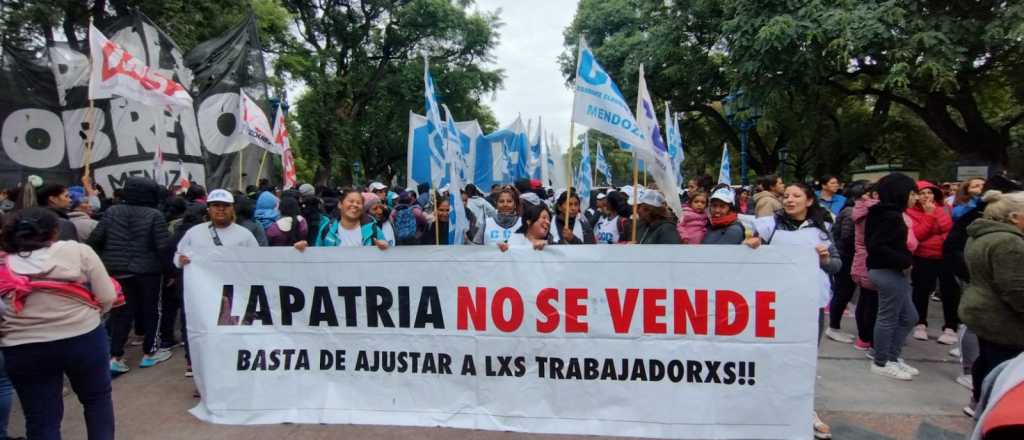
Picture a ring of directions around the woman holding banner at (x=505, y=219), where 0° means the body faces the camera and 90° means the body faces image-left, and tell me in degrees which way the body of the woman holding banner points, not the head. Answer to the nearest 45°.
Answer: approximately 0°

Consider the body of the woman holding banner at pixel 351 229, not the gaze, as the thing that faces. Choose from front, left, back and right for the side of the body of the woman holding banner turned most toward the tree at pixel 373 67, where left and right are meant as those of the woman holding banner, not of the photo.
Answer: back

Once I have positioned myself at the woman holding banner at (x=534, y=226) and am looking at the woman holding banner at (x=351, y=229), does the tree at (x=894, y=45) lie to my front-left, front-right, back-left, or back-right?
back-right

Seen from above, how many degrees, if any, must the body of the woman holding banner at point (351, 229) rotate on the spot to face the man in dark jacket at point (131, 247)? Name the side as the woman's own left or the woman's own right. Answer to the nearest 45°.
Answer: approximately 135° to the woman's own right

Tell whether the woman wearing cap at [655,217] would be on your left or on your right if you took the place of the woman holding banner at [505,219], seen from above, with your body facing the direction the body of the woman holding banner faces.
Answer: on your left

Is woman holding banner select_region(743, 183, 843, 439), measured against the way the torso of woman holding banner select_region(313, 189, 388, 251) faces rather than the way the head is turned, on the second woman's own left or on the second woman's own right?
on the second woman's own left

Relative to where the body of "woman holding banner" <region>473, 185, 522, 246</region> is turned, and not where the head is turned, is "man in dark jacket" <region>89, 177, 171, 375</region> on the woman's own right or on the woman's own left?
on the woman's own right

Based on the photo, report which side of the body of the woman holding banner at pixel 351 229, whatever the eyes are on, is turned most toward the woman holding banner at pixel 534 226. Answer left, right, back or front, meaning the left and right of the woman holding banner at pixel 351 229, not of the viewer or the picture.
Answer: left

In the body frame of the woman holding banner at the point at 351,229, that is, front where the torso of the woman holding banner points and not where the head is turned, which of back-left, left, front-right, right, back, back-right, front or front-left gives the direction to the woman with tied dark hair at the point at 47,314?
front-right
